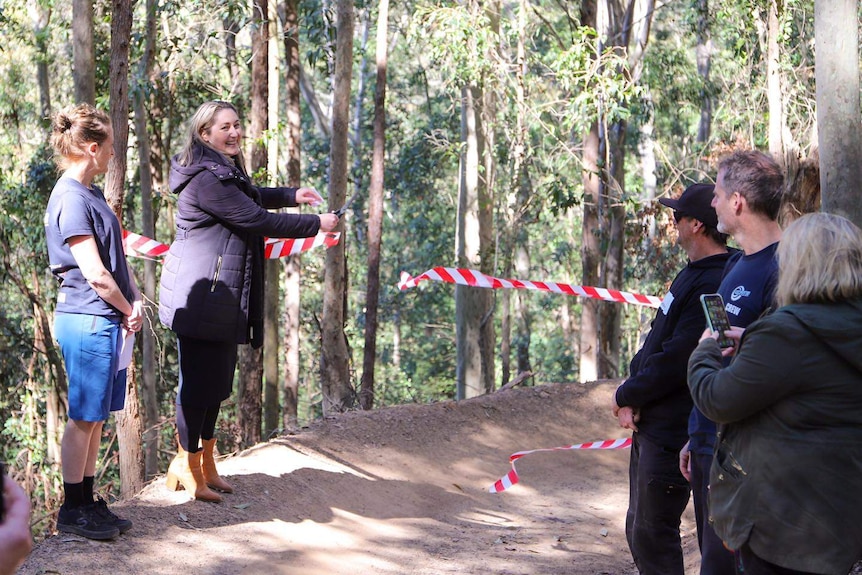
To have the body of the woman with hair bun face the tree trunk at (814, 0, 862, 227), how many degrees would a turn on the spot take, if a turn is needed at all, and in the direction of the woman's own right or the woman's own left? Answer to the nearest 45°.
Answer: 0° — they already face it

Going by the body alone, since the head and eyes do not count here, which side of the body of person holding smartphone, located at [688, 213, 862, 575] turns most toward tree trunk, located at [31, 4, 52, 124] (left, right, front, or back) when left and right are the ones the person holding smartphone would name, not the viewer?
front

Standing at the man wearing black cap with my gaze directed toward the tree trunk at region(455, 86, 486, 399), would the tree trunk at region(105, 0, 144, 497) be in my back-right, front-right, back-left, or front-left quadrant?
front-left

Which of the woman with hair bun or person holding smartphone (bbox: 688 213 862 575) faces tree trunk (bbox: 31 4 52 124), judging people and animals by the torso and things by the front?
the person holding smartphone

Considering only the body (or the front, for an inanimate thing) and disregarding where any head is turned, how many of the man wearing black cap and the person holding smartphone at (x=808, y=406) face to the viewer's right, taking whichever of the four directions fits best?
0

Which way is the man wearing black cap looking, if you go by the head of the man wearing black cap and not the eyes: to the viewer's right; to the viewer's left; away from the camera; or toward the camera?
to the viewer's left

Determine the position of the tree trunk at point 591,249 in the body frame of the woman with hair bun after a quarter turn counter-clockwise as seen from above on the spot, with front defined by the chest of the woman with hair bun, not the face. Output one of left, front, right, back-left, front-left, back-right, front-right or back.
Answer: front-right

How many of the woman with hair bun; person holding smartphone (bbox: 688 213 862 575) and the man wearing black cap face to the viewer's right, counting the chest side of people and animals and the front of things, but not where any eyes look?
1

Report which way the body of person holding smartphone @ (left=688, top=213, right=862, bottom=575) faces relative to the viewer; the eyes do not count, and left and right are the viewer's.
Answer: facing away from the viewer and to the left of the viewer

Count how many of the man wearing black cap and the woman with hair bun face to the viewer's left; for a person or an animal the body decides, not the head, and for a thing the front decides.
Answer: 1

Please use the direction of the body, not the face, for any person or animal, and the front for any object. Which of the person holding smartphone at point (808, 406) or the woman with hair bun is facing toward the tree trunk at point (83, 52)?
the person holding smartphone

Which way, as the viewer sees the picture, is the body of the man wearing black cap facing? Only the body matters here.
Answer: to the viewer's left

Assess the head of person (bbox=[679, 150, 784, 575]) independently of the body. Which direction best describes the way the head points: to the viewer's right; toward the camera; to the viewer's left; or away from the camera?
to the viewer's left

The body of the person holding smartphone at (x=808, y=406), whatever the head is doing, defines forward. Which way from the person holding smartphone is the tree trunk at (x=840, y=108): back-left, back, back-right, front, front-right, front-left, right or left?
front-right

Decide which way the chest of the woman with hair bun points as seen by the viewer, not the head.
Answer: to the viewer's right
